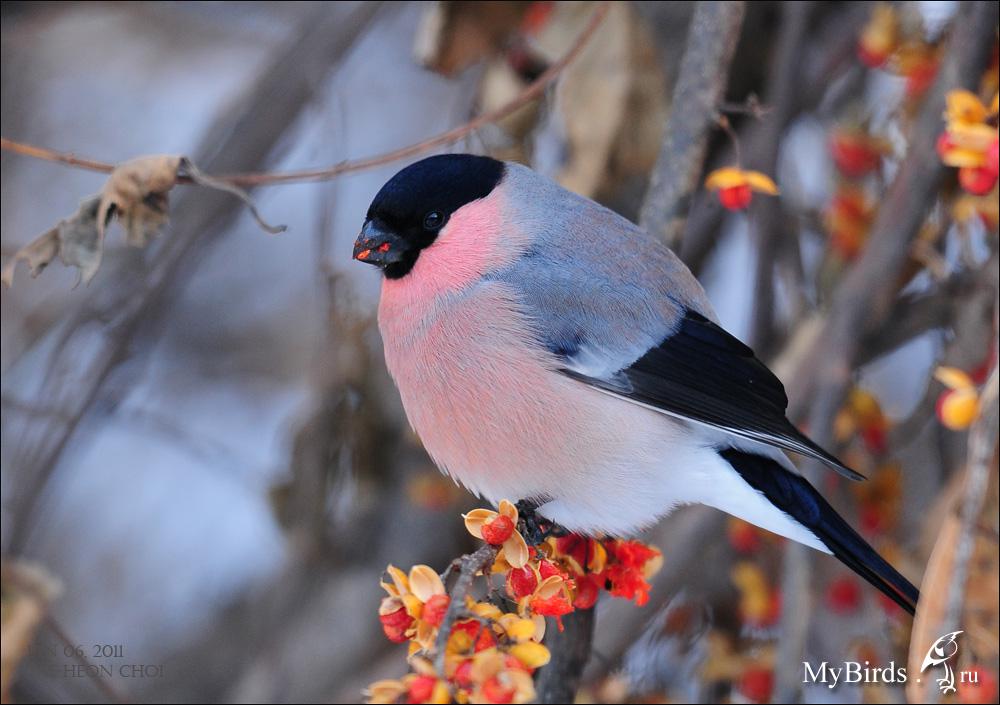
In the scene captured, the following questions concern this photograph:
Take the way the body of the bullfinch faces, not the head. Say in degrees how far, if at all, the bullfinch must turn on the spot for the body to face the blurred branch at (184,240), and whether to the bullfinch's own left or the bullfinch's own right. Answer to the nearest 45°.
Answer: approximately 45° to the bullfinch's own right

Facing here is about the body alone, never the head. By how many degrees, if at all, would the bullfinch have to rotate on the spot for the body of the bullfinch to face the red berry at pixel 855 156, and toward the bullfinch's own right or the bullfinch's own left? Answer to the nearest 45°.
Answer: approximately 135° to the bullfinch's own right

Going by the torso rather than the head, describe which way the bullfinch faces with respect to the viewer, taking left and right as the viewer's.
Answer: facing to the left of the viewer

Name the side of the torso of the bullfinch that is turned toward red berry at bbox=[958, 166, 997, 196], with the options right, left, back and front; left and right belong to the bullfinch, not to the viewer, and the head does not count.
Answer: back

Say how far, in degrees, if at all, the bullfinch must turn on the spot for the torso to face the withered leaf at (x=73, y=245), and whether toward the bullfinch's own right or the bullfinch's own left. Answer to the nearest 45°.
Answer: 0° — it already faces it

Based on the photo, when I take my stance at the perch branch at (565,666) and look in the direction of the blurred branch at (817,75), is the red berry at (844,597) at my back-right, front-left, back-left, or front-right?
front-right

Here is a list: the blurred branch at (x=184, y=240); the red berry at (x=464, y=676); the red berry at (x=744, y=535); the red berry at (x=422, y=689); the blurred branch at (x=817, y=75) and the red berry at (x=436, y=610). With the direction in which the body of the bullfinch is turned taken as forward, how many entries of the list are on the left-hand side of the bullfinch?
3

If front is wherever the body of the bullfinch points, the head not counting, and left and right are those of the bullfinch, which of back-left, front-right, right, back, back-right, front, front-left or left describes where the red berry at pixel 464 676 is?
front
